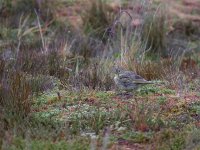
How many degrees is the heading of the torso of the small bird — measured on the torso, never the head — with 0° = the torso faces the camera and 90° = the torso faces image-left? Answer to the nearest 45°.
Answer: approximately 90°
